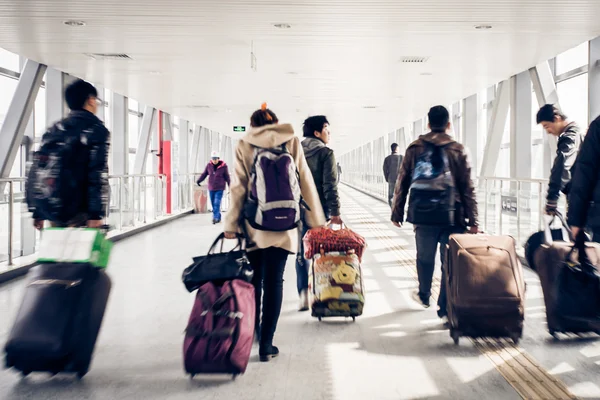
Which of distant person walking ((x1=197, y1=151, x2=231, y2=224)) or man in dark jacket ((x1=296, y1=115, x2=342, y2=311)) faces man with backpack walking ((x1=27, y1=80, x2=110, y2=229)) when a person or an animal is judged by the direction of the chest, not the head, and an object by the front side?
the distant person walking

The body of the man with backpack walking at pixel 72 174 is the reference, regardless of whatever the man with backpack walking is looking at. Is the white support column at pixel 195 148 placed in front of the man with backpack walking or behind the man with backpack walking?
in front

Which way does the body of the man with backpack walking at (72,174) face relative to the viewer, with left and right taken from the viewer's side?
facing away from the viewer and to the right of the viewer

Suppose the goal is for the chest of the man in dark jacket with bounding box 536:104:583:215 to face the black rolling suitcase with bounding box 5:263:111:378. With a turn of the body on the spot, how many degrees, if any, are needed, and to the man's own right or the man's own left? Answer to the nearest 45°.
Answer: approximately 45° to the man's own left

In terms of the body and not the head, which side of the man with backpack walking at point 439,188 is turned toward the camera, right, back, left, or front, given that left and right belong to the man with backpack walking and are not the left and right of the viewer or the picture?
back

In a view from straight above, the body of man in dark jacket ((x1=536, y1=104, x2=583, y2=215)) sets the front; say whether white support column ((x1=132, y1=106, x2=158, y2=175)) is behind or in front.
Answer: in front

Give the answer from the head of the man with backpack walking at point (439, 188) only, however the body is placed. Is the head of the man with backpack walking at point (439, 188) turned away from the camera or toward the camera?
away from the camera

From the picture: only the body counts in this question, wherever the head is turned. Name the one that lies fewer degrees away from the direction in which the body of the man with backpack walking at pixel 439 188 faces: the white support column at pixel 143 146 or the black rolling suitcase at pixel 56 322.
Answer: the white support column

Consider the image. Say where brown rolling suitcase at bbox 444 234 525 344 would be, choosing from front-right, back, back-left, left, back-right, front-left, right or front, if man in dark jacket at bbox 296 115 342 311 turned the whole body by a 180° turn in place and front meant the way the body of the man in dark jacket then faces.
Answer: left
